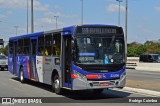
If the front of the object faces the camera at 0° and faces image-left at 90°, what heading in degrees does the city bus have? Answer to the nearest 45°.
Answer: approximately 315°
